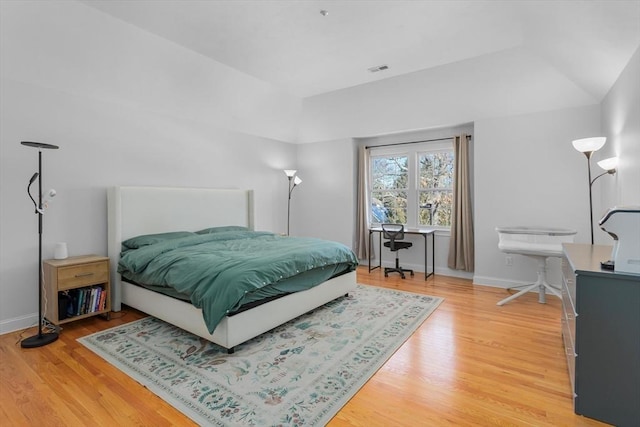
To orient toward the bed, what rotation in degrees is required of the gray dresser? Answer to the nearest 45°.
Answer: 0° — it already faces it

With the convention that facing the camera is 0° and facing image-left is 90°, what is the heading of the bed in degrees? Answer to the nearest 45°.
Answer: approximately 315°

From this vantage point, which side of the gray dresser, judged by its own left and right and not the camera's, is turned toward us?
left

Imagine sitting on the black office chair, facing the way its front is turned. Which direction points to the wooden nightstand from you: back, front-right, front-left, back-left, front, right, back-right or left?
back

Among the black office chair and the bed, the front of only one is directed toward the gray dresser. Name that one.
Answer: the bed

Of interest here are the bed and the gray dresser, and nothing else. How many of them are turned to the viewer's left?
1

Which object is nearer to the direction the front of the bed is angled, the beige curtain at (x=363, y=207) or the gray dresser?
the gray dresser

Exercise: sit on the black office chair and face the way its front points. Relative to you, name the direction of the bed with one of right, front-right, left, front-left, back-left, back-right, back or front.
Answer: back

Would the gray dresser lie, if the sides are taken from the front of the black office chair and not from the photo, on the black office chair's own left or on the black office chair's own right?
on the black office chair's own right
